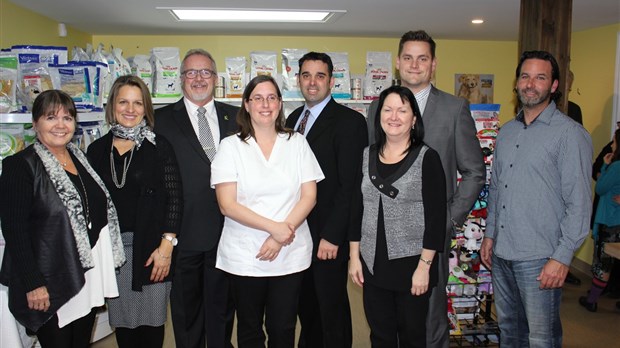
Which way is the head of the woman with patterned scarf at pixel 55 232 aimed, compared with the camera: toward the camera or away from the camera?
toward the camera

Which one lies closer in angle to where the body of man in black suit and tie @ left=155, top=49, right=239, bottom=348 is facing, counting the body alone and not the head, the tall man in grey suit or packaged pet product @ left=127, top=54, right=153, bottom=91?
the tall man in grey suit

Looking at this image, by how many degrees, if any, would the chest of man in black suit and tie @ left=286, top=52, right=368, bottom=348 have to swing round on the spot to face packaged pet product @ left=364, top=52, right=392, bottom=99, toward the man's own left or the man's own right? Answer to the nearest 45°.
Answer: approximately 135° to the man's own right

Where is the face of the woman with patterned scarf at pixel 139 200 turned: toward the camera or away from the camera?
toward the camera

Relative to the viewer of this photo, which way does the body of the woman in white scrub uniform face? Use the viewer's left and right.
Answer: facing the viewer

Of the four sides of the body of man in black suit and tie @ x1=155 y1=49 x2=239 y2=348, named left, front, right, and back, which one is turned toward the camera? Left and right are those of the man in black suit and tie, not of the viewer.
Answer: front

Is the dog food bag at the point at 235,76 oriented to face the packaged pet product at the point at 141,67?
no

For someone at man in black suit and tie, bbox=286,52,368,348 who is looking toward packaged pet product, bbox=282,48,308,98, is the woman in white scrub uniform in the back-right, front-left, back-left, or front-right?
back-left

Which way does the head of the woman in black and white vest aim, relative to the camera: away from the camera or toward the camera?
toward the camera

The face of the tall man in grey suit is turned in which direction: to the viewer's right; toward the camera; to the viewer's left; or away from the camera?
toward the camera

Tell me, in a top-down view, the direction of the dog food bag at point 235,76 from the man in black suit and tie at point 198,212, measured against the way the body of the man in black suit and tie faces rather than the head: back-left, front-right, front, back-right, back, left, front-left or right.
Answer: back

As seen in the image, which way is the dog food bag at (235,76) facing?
toward the camera

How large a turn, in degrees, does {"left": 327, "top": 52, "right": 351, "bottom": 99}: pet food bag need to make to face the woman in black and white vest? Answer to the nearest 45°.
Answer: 0° — it already faces them

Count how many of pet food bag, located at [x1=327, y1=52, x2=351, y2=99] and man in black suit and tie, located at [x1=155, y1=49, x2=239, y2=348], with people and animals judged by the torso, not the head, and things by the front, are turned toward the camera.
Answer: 2

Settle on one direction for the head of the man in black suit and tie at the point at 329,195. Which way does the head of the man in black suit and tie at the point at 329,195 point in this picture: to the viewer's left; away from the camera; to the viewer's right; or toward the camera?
toward the camera

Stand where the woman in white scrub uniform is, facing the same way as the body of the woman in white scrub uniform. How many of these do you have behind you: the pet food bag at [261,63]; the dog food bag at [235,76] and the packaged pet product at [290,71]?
3

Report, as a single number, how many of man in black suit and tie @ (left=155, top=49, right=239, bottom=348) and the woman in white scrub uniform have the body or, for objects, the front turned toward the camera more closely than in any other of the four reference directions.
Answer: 2

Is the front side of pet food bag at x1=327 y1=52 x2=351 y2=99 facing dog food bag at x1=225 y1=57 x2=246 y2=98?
no

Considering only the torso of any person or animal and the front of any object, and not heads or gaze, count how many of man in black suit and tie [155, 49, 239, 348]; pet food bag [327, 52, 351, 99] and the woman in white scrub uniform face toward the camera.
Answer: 3
